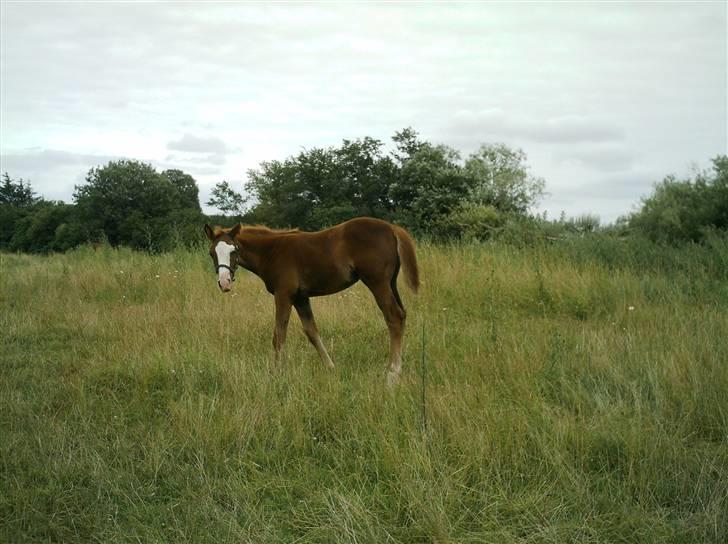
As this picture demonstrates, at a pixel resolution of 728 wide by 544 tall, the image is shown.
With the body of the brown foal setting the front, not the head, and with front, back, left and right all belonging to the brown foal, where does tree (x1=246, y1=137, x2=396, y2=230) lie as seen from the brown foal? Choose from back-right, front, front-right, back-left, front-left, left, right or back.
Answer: right

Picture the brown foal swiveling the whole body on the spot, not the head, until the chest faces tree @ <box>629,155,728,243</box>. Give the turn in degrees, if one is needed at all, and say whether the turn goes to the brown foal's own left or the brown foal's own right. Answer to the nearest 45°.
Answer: approximately 135° to the brown foal's own right

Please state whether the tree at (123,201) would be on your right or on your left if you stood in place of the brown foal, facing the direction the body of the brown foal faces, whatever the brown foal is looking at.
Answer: on your right

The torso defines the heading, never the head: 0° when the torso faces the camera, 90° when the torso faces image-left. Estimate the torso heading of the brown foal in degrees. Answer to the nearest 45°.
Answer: approximately 90°

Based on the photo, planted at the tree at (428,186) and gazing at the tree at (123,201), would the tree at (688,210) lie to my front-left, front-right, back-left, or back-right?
back-left
